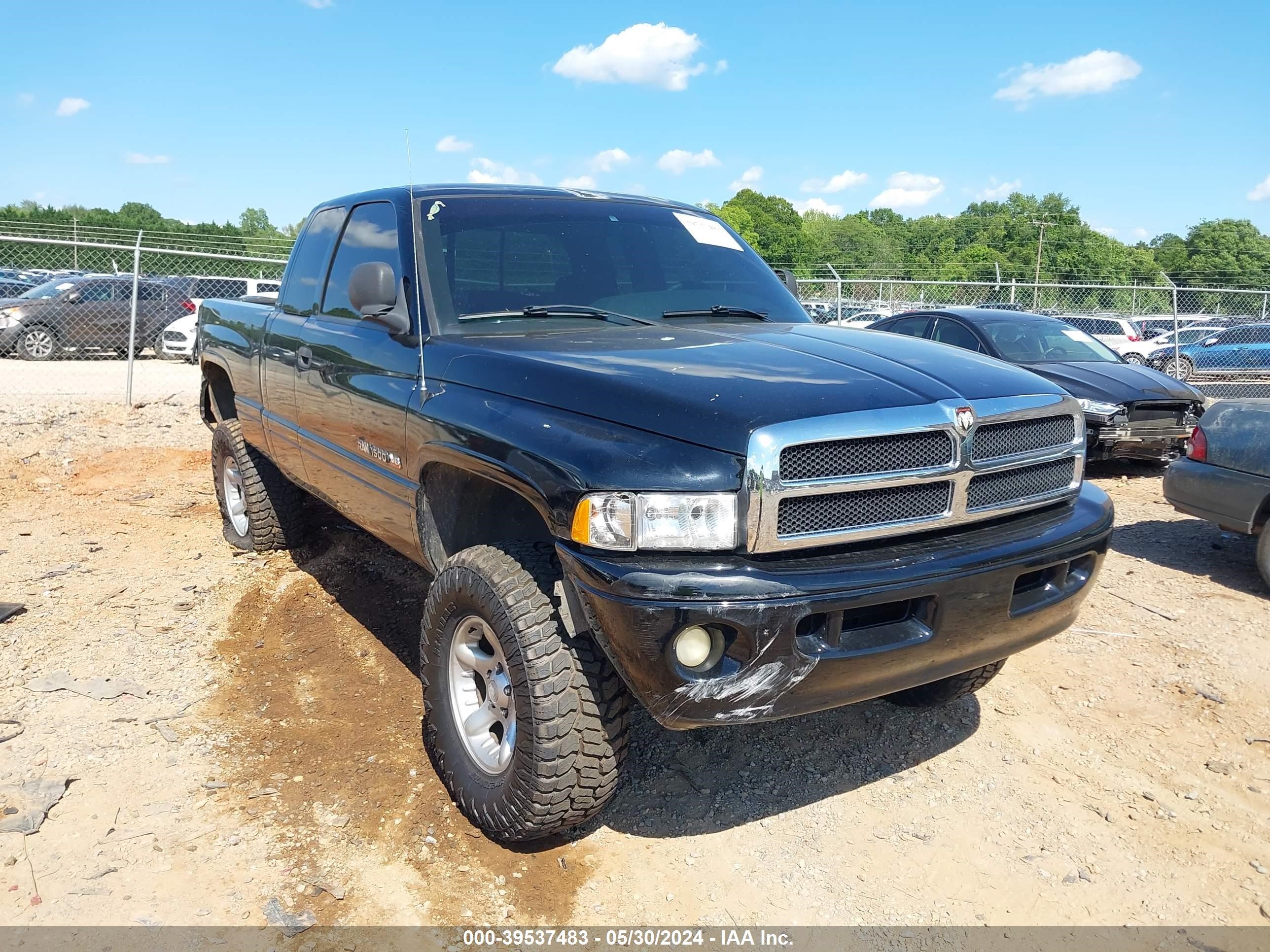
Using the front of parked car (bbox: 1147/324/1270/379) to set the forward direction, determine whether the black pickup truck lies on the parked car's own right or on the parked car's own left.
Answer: on the parked car's own left

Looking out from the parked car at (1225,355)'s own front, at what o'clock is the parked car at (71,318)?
the parked car at (71,318) is roughly at 11 o'clock from the parked car at (1225,355).

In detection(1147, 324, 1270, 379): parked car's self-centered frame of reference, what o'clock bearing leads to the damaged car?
The damaged car is roughly at 9 o'clock from the parked car.

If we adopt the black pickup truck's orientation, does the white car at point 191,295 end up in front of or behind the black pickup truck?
behind

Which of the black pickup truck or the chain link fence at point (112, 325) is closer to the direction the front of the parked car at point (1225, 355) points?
the chain link fence

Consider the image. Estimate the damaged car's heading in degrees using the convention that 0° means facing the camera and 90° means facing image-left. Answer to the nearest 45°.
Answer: approximately 315°

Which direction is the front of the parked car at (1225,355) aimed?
to the viewer's left

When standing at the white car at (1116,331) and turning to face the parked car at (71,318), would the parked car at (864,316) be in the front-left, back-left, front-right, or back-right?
front-right

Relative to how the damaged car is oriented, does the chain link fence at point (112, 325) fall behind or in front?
behind

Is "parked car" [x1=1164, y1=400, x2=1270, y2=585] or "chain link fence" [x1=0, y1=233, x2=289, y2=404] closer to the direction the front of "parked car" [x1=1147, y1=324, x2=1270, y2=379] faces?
the chain link fence

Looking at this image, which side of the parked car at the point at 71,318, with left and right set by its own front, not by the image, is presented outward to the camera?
left
